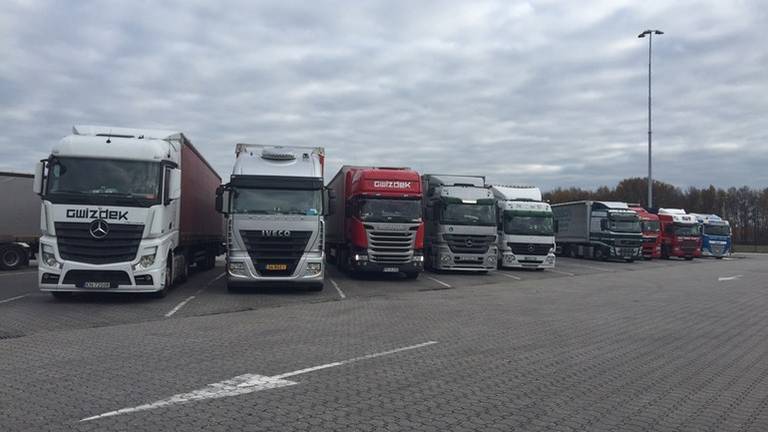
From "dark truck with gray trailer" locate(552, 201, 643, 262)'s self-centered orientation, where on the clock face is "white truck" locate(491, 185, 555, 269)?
The white truck is roughly at 2 o'clock from the dark truck with gray trailer.

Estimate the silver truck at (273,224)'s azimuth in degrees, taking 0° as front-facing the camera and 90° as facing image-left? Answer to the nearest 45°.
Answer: approximately 0°

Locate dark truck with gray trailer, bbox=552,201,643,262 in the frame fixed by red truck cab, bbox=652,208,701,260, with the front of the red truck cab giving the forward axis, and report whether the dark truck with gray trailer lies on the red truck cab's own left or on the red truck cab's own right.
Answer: on the red truck cab's own right

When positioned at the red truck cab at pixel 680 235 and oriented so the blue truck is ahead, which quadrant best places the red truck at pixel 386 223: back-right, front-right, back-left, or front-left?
back-right

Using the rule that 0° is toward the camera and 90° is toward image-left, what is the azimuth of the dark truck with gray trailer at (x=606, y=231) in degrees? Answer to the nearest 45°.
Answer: approximately 315°

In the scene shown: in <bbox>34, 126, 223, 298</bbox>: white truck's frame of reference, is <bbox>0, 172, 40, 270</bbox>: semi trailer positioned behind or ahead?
behind

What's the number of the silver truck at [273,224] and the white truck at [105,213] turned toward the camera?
2

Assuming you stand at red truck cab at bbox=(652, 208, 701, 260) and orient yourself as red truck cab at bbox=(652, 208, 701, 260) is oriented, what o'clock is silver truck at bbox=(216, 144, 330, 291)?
The silver truck is roughly at 2 o'clock from the red truck cab.

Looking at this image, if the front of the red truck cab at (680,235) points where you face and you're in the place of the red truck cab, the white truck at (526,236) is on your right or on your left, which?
on your right

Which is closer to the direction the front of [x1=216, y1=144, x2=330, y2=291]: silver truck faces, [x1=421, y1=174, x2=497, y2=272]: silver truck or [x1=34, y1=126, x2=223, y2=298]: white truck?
the white truck

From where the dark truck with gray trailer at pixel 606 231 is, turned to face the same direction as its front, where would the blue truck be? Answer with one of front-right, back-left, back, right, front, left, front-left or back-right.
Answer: left
